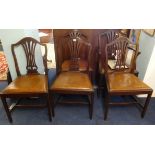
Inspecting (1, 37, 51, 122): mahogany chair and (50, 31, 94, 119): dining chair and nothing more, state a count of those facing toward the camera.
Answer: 2

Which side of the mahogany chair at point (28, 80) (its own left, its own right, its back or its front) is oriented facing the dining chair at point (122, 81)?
left

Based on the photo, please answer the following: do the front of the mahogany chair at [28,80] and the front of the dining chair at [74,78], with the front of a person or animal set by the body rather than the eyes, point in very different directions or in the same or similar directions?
same or similar directions

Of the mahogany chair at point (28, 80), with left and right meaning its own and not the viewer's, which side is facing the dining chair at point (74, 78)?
left

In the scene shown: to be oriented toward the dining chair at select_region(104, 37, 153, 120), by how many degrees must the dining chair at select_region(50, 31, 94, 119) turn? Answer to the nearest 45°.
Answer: approximately 90° to its left

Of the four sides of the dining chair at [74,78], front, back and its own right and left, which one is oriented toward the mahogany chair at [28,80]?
right

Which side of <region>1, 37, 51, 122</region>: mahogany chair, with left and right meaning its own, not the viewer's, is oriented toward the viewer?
front
